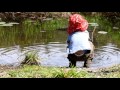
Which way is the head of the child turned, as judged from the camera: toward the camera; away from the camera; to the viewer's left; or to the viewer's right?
away from the camera

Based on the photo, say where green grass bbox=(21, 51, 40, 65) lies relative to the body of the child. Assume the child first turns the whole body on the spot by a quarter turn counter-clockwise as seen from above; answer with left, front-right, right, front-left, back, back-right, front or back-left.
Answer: front

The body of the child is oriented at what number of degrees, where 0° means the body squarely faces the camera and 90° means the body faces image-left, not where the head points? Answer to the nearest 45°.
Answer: approximately 180°
